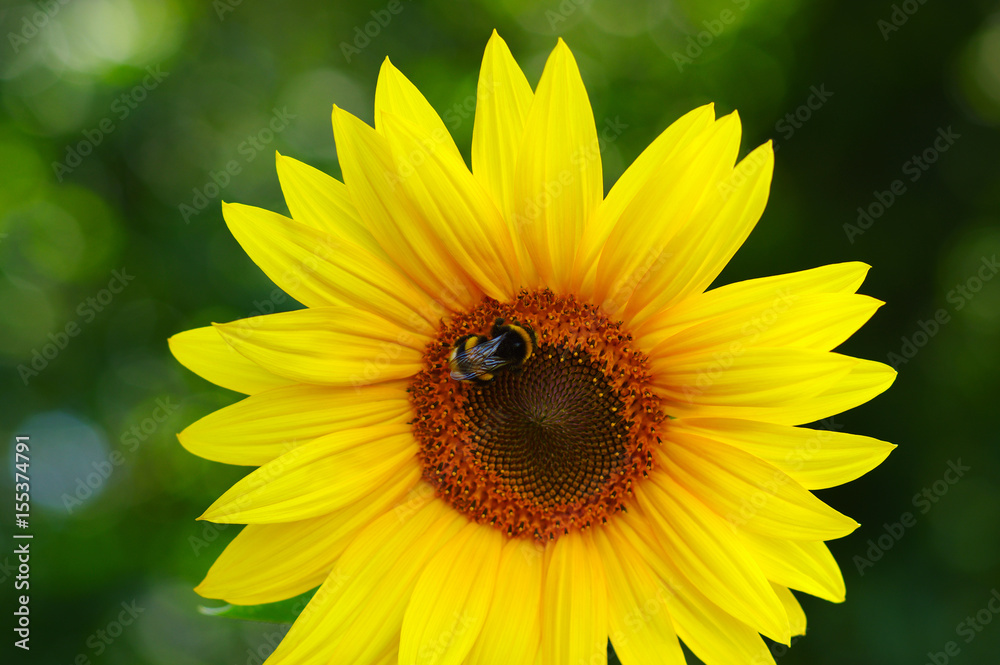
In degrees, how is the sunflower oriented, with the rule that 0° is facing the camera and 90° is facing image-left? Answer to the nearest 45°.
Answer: approximately 0°
